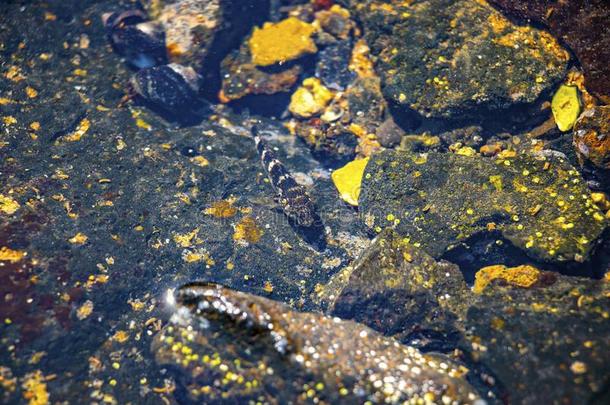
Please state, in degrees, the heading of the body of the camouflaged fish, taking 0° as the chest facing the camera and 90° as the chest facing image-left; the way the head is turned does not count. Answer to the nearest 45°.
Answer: approximately 315°

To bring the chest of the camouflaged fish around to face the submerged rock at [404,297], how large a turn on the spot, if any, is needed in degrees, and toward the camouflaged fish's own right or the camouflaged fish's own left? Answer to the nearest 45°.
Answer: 0° — it already faces it

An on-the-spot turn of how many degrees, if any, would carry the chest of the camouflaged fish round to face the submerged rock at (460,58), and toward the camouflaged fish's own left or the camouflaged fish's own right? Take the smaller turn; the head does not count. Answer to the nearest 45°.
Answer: approximately 90° to the camouflaged fish's own left

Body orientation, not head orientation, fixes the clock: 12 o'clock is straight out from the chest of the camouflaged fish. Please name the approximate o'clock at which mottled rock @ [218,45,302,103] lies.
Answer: The mottled rock is roughly at 7 o'clock from the camouflaged fish.

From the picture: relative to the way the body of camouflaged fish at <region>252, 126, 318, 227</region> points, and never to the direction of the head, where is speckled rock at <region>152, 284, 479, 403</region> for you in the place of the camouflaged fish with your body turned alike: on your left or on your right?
on your right

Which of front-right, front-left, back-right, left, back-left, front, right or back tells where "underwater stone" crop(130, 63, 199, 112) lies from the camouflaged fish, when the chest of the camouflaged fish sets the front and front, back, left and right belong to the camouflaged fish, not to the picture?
back

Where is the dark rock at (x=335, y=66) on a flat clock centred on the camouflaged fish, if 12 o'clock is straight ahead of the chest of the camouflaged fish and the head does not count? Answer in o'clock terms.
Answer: The dark rock is roughly at 8 o'clock from the camouflaged fish.

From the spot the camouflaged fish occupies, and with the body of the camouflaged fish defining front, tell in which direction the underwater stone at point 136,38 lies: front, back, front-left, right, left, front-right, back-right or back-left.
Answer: back

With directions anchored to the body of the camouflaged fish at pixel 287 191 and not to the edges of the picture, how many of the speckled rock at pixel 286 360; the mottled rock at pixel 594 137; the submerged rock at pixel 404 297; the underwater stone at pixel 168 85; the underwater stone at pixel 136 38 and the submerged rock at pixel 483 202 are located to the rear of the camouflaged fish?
2
